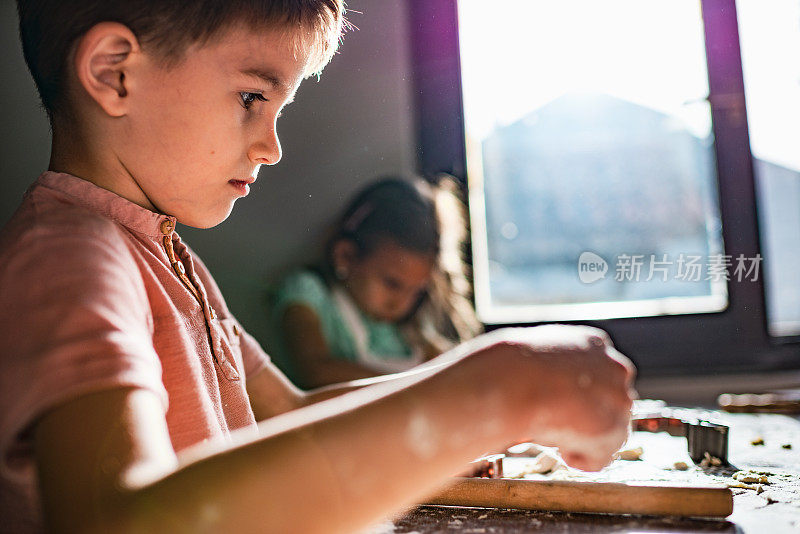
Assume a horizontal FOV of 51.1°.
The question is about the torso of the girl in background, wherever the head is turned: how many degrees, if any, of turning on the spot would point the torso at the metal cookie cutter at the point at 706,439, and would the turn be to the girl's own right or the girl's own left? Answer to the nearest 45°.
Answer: approximately 45° to the girl's own right

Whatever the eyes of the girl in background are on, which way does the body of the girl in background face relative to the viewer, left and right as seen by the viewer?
facing the viewer and to the right of the viewer

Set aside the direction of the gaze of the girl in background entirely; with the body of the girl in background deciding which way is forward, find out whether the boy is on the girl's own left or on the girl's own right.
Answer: on the girl's own right

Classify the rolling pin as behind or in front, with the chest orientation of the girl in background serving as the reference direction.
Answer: in front

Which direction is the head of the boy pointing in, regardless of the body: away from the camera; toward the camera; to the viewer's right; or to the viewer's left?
to the viewer's right

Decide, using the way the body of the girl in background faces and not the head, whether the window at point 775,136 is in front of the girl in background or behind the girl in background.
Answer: in front
